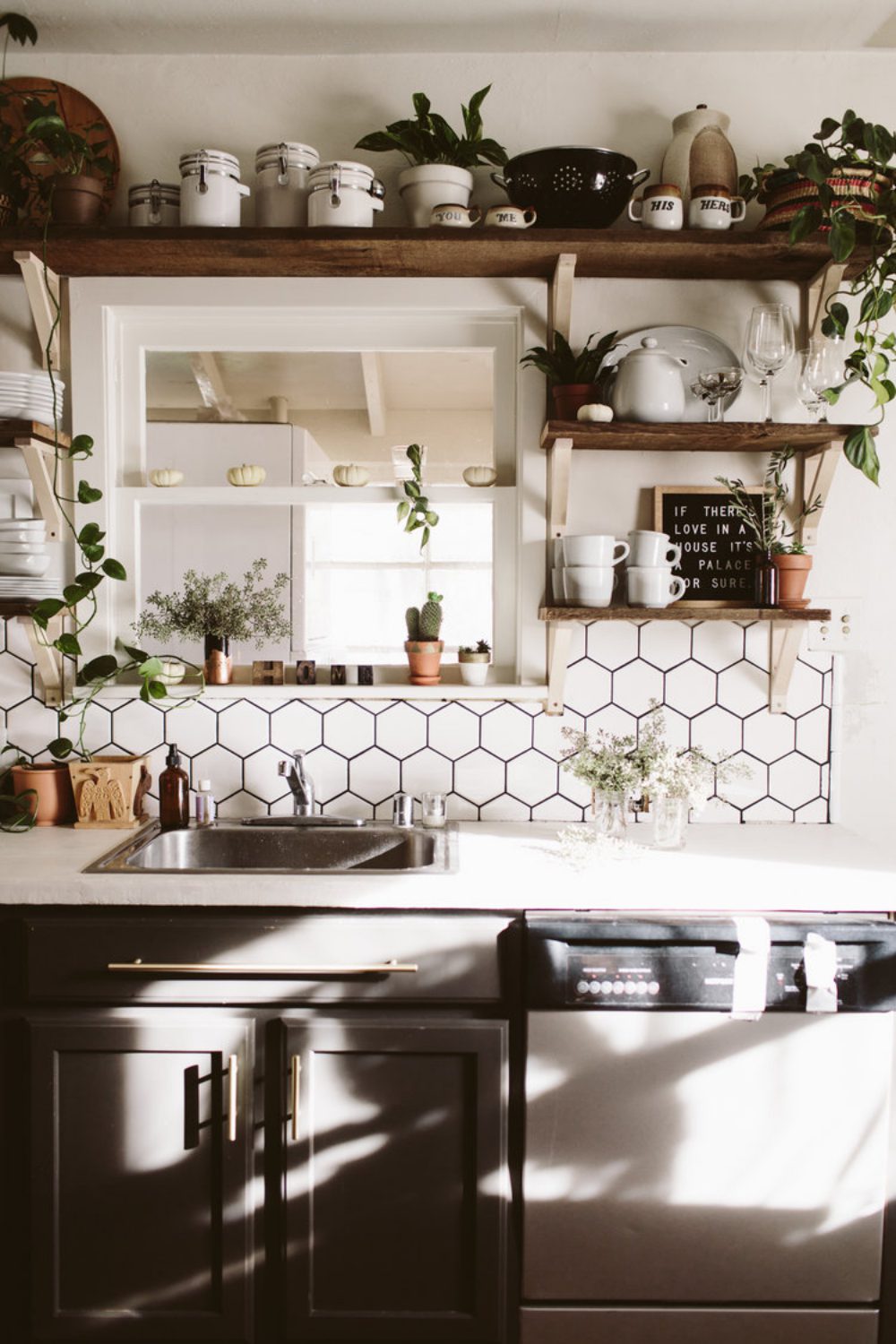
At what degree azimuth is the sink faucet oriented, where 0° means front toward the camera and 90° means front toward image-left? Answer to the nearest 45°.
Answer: approximately 45°

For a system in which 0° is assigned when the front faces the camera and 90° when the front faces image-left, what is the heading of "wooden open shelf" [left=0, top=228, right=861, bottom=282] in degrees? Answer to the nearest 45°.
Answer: approximately 0°

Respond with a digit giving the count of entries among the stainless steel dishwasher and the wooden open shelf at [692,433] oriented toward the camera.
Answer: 2

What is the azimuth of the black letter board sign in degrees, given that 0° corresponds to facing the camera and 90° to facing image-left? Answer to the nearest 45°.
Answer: approximately 0°

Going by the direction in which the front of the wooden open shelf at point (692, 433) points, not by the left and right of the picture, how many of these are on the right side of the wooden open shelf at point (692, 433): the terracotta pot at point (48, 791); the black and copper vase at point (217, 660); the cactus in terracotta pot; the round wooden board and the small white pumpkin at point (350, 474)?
5

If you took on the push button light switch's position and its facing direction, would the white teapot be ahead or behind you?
ahead
